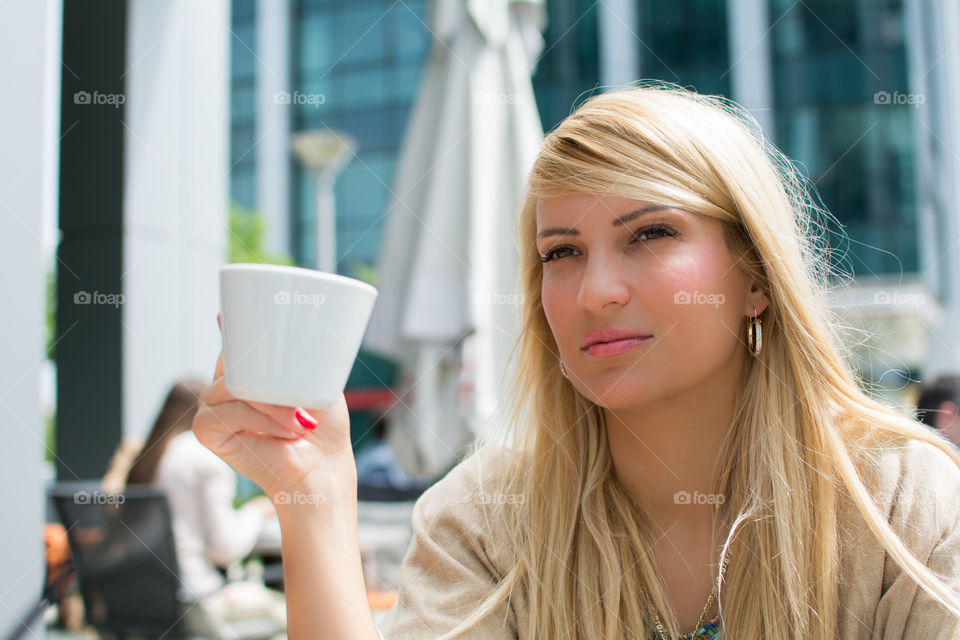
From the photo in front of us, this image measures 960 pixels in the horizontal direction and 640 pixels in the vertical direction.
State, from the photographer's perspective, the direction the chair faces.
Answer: facing away from the viewer and to the right of the viewer

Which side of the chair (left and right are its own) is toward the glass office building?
front

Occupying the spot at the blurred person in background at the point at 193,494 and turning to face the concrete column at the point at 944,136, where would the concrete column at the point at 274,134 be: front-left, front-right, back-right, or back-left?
front-left

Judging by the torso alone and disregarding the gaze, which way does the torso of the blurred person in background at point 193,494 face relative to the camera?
to the viewer's right

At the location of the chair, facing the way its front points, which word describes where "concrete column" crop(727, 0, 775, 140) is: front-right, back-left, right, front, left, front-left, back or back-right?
front

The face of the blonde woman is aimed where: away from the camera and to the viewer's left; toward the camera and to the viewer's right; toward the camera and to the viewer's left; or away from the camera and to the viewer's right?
toward the camera and to the viewer's left

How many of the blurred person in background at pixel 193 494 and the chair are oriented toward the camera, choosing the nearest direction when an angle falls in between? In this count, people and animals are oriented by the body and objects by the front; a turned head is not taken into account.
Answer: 0

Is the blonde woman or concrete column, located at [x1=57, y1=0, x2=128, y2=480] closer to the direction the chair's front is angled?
the concrete column

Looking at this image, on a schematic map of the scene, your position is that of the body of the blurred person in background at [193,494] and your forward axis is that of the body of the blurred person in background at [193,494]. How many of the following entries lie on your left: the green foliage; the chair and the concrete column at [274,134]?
2

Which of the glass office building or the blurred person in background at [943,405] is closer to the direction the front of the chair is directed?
the glass office building

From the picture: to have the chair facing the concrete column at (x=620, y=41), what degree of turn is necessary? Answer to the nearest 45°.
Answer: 0° — it already faces it

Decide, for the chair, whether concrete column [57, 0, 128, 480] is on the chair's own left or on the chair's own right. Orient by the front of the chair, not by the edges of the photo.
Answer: on the chair's own left

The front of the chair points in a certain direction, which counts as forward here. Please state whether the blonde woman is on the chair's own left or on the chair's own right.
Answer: on the chair's own right
